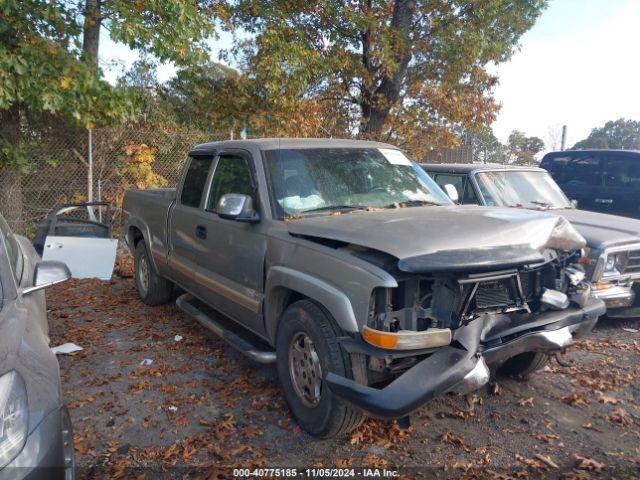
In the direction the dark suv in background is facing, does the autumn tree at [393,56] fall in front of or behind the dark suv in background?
behind

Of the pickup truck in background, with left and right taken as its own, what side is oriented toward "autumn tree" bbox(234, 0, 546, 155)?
back

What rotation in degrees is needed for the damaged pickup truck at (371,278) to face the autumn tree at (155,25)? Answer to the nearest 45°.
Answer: approximately 180°

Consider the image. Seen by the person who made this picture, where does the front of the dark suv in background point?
facing to the right of the viewer

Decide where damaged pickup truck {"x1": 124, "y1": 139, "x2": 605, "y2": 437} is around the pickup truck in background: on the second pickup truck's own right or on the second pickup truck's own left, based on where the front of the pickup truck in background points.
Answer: on the second pickup truck's own right

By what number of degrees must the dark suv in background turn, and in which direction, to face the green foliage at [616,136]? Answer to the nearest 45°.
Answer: approximately 90° to its left

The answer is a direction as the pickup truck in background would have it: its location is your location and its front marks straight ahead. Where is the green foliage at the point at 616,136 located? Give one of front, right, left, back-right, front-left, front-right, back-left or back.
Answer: back-left

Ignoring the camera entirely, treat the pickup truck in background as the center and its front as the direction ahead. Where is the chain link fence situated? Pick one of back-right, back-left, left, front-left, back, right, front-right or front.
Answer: back-right

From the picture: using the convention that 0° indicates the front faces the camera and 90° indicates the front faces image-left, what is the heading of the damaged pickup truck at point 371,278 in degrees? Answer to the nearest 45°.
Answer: approximately 315°
